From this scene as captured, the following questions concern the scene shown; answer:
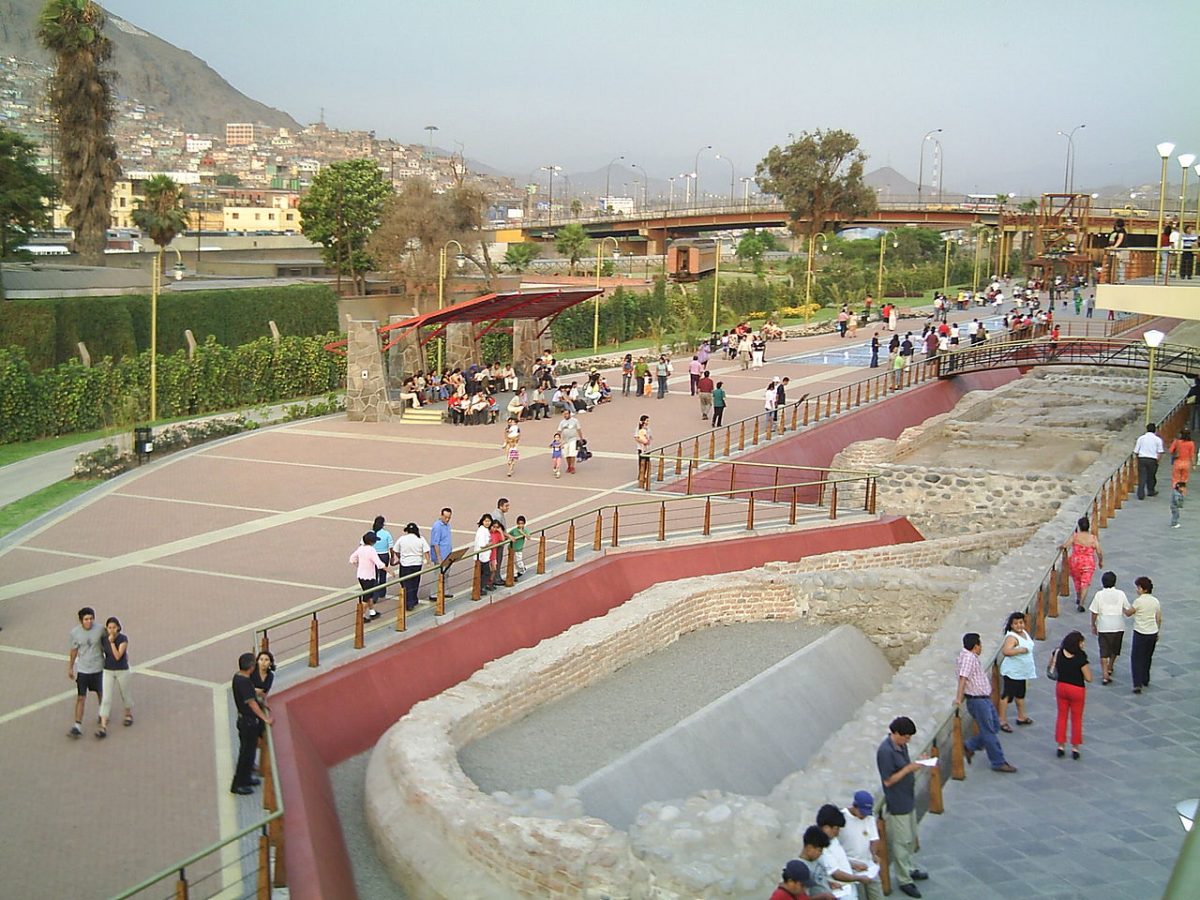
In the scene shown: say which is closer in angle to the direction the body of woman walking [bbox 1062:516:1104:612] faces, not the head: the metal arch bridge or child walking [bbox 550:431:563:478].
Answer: the metal arch bridge

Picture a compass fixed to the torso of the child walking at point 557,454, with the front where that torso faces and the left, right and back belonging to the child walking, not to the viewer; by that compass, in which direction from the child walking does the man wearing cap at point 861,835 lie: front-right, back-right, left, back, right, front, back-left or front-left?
front

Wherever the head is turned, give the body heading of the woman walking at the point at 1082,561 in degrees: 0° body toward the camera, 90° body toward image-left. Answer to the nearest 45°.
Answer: approximately 180°

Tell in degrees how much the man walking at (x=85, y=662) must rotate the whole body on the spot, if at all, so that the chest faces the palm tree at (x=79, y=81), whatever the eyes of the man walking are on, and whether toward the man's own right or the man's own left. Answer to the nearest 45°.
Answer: approximately 180°

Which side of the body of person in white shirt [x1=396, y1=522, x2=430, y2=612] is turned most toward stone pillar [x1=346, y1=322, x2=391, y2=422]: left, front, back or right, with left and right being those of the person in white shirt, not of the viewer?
front

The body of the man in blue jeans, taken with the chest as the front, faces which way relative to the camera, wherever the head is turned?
to the viewer's right

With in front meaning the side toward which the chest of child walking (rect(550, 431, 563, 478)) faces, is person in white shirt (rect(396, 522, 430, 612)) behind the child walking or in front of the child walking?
in front

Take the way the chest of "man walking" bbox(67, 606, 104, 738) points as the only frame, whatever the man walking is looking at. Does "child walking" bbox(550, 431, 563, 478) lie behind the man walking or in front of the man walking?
behind

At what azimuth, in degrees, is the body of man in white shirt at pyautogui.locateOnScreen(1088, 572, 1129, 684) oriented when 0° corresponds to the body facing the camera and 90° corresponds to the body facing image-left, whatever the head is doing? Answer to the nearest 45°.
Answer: approximately 180°

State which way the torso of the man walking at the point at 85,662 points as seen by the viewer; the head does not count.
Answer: toward the camera

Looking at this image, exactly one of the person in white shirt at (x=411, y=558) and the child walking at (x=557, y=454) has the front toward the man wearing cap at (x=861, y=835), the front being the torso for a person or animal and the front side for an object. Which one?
the child walking

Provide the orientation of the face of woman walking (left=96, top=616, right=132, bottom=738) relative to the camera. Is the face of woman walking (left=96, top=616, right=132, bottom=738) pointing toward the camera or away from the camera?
toward the camera

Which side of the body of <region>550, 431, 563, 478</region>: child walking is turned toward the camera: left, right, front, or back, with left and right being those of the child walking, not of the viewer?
front

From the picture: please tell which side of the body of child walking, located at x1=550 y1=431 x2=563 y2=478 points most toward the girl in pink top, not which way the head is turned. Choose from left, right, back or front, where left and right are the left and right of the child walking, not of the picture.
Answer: front

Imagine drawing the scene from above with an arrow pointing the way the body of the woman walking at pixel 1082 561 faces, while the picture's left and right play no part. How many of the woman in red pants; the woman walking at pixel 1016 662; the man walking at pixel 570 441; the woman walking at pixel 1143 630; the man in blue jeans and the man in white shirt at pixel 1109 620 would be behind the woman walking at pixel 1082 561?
5
